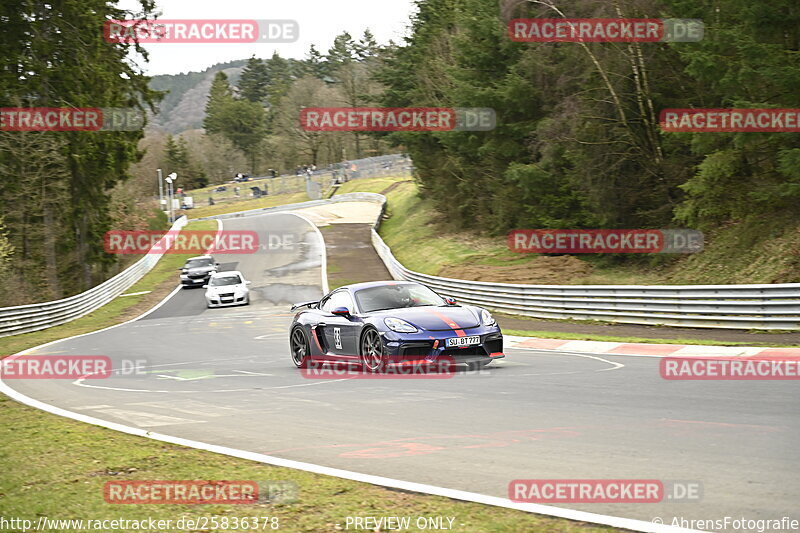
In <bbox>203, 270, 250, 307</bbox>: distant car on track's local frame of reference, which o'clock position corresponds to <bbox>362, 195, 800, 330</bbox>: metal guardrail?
The metal guardrail is roughly at 11 o'clock from the distant car on track.

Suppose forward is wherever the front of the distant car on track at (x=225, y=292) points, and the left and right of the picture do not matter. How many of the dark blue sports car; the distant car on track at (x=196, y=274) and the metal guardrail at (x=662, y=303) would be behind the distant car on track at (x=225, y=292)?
1

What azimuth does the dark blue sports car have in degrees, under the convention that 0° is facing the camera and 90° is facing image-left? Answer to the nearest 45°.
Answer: approximately 315°

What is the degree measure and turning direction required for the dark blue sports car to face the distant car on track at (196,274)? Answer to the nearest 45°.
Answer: approximately 135° to its left

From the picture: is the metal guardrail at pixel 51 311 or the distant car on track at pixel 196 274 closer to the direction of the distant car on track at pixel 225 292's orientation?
the metal guardrail

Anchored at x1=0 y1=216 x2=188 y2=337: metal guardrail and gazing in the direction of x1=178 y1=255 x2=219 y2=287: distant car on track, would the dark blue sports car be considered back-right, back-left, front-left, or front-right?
back-right

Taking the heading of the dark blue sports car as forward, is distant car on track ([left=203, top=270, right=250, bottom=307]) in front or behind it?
behind

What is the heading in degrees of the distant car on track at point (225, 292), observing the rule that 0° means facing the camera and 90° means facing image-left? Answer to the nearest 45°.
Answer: approximately 0°

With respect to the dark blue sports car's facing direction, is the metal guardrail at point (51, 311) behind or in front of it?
behind

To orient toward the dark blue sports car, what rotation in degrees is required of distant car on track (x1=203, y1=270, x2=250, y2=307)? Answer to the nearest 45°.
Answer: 0° — it already faces it

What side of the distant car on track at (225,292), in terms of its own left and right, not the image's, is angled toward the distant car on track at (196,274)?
back

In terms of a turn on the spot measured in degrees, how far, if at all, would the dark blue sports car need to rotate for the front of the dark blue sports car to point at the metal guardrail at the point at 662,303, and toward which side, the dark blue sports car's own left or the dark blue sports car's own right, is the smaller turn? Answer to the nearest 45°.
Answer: approximately 90° to the dark blue sports car's own left
